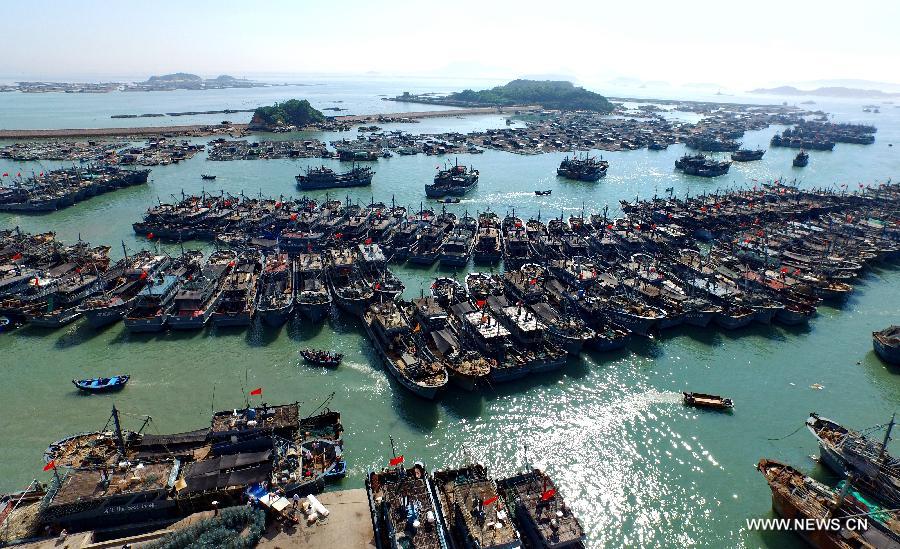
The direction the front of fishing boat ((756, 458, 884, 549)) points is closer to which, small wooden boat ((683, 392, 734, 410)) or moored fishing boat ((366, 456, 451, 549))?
the small wooden boat

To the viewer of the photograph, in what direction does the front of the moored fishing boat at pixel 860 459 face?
facing away from the viewer and to the left of the viewer

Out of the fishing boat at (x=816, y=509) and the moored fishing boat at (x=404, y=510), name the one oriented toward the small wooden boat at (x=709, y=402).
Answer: the fishing boat

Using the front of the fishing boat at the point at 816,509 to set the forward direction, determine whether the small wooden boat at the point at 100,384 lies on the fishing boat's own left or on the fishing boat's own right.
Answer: on the fishing boat's own left

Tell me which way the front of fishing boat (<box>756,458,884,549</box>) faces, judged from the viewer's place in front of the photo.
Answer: facing away from the viewer and to the left of the viewer

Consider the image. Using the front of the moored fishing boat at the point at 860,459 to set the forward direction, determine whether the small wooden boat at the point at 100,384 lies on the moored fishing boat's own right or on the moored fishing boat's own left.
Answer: on the moored fishing boat's own left

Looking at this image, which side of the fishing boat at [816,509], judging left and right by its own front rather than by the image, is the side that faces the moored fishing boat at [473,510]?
left
